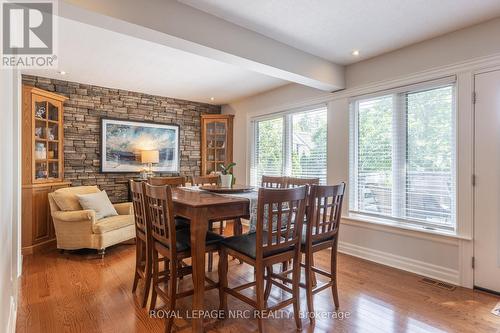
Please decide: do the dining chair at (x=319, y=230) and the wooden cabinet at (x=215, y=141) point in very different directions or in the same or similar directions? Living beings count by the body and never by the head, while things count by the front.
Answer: very different directions

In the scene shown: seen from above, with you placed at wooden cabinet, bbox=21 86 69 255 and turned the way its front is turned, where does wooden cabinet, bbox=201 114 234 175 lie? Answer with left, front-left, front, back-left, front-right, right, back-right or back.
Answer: front-left

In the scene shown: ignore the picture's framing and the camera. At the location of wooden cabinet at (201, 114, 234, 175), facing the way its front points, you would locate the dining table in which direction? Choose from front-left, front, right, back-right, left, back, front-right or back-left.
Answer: front

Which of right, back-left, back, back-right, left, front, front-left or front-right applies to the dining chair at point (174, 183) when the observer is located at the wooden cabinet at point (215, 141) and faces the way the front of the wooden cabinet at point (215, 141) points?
front

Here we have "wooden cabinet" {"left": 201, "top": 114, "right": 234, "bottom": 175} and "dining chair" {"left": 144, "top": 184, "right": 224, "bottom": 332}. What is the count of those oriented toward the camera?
1

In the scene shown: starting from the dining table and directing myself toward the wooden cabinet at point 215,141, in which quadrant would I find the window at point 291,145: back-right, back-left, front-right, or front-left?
front-right

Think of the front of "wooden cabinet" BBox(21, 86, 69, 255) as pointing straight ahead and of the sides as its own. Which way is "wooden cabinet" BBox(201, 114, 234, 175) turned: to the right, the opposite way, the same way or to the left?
to the right

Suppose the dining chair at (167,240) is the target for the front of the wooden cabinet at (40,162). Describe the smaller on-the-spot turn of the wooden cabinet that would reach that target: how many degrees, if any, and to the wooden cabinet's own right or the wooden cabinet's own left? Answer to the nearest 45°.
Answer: approximately 45° to the wooden cabinet's own right

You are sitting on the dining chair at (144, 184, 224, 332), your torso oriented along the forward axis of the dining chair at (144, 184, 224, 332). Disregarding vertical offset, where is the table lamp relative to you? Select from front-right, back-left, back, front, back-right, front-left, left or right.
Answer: front-left

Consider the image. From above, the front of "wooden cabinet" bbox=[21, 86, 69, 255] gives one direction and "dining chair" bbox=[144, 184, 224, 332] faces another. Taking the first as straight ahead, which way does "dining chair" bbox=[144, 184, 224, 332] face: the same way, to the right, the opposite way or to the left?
to the left

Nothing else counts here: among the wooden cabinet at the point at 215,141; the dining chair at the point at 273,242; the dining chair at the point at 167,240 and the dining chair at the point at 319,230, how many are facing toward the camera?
1

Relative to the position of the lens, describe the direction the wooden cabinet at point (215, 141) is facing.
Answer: facing the viewer

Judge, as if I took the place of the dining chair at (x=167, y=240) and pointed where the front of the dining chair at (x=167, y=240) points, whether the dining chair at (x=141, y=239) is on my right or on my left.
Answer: on my left

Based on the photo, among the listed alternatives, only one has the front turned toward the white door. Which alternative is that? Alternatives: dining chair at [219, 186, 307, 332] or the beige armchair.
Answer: the beige armchair

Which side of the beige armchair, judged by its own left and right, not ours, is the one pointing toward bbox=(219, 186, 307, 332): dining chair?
front

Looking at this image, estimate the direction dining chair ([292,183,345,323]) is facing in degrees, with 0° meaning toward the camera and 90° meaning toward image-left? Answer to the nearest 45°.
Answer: approximately 135°

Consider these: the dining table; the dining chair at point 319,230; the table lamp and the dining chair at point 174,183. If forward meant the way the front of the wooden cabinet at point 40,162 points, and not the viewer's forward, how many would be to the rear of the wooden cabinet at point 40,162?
0

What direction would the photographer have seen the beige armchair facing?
facing the viewer and to the right of the viewer

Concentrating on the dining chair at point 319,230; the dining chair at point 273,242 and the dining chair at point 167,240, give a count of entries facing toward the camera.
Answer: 0

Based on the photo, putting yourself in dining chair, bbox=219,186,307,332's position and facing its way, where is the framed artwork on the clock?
The framed artwork is roughly at 12 o'clock from the dining chair.
